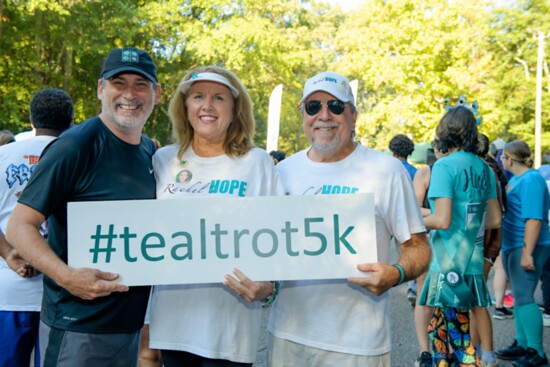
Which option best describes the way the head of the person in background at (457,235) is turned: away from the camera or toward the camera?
away from the camera

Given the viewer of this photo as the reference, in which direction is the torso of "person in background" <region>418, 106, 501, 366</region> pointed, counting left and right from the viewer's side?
facing away from the viewer and to the left of the viewer

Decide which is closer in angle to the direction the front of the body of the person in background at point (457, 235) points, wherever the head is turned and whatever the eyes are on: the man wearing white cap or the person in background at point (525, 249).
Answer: the person in background

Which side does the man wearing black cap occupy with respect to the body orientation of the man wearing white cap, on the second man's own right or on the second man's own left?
on the second man's own right

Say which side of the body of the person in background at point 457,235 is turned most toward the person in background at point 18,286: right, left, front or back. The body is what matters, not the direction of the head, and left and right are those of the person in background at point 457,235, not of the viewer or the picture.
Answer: left

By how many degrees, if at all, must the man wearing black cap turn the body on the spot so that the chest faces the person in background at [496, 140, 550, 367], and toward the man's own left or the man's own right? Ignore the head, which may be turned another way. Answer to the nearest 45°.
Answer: approximately 45° to the man's own left
